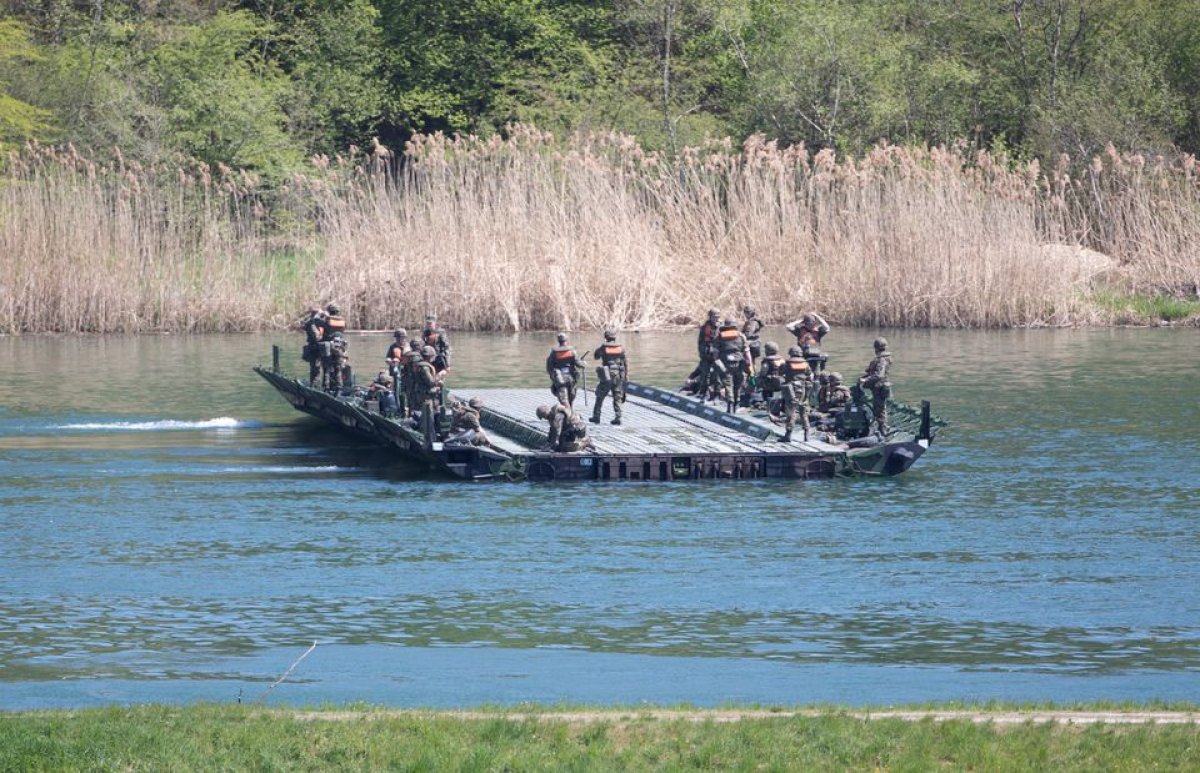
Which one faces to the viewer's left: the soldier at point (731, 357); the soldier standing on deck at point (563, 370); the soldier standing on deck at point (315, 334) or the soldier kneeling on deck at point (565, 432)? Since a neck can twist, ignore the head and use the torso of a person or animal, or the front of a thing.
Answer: the soldier kneeling on deck

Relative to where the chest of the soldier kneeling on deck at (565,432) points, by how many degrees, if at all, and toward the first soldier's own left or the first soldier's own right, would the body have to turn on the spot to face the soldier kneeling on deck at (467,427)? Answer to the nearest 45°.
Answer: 0° — they already face them

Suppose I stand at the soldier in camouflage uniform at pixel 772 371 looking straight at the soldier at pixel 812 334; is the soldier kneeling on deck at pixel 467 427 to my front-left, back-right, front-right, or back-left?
back-left

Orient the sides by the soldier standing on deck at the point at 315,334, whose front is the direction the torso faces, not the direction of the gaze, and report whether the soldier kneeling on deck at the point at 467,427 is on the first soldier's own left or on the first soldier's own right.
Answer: on the first soldier's own right

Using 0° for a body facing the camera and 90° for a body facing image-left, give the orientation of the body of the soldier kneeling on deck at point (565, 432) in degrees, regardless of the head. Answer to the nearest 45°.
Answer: approximately 90°

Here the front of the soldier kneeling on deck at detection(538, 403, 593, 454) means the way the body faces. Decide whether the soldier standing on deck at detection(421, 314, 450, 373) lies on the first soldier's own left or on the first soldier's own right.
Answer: on the first soldier's own right

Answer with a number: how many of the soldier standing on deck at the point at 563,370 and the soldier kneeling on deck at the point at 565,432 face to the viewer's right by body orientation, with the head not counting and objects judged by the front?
0
